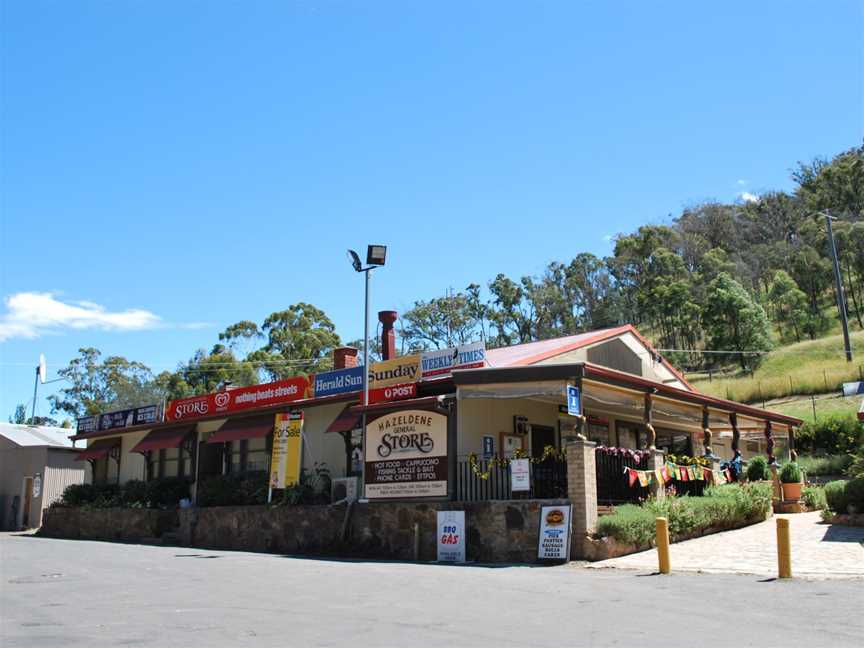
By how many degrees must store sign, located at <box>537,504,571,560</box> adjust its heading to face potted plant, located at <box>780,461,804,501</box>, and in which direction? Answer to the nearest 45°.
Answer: approximately 135° to its left

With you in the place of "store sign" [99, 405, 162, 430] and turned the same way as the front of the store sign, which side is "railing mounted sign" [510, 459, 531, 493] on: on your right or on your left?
on your left

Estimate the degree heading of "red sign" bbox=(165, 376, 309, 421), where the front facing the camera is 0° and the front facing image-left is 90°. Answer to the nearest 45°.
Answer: approximately 45°

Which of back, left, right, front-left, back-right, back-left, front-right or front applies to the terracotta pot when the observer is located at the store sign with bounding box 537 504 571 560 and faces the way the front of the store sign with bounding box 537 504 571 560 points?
back-left

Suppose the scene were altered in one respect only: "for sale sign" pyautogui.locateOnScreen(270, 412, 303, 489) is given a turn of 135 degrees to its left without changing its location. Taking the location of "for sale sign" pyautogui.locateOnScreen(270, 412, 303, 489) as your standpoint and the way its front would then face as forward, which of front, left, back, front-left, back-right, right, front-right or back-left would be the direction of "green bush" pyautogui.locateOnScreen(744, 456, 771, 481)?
front

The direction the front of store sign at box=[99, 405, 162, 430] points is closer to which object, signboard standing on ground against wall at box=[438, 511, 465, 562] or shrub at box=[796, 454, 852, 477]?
the signboard standing on ground against wall

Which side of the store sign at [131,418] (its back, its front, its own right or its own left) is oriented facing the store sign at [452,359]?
left

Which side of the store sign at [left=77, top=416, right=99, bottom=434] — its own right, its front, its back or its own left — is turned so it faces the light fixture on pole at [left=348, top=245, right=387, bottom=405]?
left

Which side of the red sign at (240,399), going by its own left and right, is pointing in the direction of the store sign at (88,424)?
right

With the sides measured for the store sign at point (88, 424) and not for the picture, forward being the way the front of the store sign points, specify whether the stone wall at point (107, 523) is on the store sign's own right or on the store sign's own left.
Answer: on the store sign's own left
